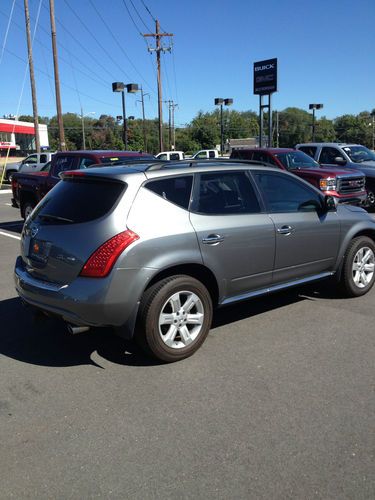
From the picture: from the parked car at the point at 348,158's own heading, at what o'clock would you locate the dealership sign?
The dealership sign is roughly at 7 o'clock from the parked car.

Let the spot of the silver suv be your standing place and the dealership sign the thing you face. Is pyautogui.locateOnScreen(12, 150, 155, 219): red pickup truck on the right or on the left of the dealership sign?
left

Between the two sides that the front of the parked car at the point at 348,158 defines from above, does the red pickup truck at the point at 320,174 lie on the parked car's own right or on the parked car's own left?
on the parked car's own right

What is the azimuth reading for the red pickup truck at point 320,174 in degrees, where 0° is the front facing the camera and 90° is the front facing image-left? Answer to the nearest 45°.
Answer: approximately 315°

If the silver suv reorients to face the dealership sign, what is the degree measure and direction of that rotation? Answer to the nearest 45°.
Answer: approximately 45° to its left

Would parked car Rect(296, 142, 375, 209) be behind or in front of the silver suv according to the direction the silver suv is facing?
in front

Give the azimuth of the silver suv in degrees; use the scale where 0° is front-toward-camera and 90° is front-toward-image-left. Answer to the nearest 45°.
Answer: approximately 225°

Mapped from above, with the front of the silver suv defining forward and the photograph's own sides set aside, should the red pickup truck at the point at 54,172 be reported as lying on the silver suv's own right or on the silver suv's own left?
on the silver suv's own left

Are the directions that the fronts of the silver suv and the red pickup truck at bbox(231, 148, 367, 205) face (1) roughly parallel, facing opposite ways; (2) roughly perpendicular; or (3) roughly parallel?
roughly perpendicular

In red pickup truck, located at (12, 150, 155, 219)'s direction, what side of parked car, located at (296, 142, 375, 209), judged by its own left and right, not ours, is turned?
right
